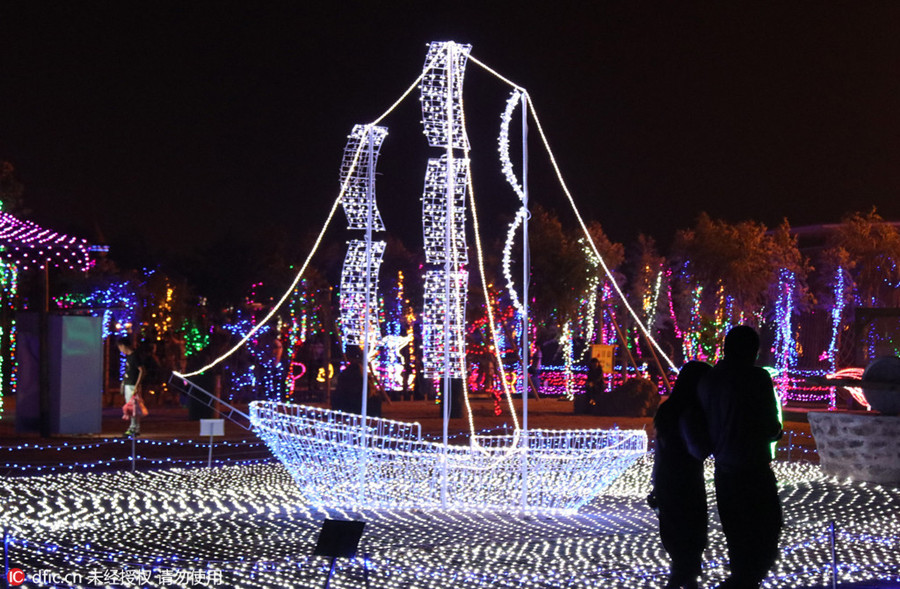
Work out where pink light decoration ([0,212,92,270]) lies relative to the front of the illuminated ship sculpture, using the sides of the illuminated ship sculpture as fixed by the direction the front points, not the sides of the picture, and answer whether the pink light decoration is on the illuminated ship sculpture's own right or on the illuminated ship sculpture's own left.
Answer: on the illuminated ship sculpture's own right

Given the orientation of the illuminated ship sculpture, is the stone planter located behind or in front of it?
behind

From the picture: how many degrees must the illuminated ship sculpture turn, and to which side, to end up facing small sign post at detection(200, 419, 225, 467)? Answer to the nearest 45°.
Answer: approximately 45° to its right

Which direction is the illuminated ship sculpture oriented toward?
to the viewer's left

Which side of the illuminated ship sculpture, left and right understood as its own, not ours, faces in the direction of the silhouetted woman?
left

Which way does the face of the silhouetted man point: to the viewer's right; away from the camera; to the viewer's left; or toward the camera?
away from the camera

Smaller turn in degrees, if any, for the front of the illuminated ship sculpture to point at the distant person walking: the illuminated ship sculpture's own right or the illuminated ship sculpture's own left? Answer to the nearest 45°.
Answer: approximately 45° to the illuminated ship sculpture's own right

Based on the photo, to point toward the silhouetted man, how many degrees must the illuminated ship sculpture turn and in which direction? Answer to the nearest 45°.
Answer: approximately 90° to its left

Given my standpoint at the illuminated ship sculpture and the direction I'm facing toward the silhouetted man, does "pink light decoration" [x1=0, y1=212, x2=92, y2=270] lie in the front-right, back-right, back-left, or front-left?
back-right

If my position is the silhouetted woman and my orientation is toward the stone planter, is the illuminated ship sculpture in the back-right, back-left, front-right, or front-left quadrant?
front-left

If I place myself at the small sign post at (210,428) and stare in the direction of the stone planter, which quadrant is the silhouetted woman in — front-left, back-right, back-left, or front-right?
front-right

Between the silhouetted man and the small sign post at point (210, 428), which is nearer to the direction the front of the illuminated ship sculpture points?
the small sign post
